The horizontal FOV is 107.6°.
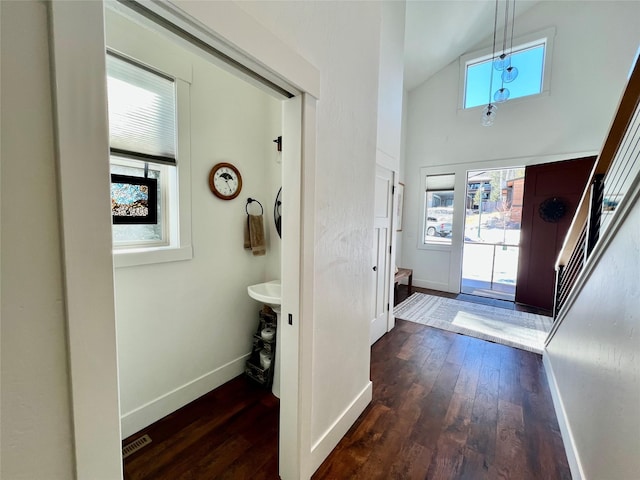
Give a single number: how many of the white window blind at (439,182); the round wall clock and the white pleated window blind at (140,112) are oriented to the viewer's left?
0

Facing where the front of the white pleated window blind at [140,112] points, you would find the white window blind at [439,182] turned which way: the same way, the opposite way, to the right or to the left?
to the right

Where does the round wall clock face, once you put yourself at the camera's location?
facing the viewer and to the right of the viewer

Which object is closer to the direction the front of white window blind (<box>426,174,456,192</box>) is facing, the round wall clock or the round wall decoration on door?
the round wall clock

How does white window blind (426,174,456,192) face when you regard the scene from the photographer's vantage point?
facing the viewer

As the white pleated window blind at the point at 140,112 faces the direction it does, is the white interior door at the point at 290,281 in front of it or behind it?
in front

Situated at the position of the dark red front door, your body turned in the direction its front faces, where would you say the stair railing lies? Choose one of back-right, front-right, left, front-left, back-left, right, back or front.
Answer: front-left

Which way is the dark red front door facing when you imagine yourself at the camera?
facing the viewer and to the left of the viewer
